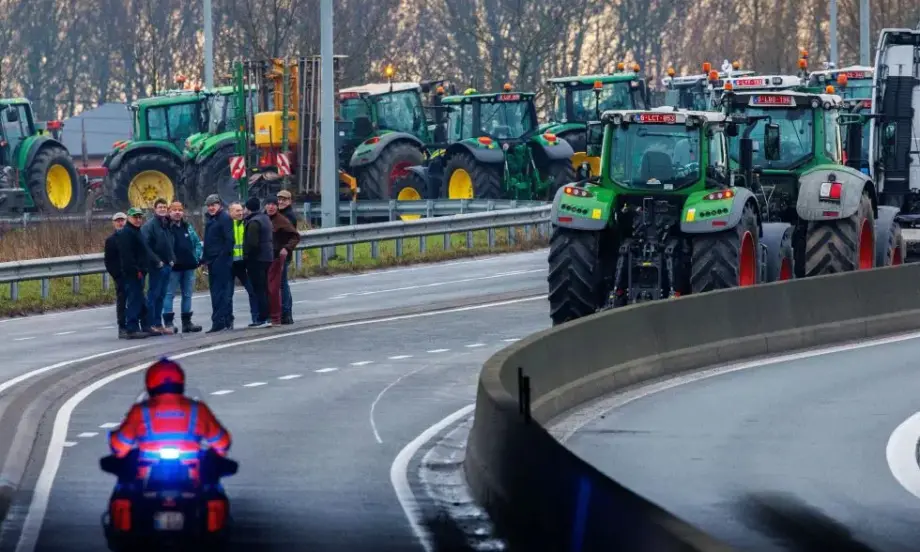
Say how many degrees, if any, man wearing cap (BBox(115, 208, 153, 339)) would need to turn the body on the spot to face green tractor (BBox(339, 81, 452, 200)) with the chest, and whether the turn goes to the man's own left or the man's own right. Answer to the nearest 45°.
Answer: approximately 90° to the man's own left

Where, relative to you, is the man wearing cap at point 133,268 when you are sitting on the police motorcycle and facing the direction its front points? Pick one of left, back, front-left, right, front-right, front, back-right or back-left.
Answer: front

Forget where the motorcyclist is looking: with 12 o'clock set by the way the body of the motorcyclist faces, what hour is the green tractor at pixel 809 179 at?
The green tractor is roughly at 1 o'clock from the motorcyclist.

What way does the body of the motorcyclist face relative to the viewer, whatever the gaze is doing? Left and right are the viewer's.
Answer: facing away from the viewer

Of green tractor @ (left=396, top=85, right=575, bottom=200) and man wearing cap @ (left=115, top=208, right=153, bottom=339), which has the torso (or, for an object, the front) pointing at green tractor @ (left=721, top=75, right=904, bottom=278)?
the man wearing cap

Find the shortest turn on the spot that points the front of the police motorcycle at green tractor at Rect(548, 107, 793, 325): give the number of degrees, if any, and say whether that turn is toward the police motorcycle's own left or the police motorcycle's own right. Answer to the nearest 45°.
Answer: approximately 45° to the police motorcycle's own right

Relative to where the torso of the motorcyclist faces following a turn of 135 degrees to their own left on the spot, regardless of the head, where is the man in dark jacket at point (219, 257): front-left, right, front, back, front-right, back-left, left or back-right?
back-right

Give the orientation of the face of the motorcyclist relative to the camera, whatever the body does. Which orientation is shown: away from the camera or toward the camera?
away from the camera

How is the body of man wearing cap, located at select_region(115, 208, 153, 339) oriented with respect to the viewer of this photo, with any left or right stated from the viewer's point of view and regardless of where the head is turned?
facing to the right of the viewer

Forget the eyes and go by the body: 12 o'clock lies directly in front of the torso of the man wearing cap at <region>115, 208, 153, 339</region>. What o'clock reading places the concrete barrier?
The concrete barrier is roughly at 2 o'clock from the man wearing cap.

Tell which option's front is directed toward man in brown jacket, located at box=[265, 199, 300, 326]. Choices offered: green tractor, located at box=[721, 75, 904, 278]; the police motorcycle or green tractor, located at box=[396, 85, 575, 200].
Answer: the police motorcycle

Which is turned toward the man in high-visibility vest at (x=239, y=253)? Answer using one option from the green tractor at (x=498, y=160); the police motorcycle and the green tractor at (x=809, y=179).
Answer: the police motorcycle

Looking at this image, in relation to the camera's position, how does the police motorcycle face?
facing away from the viewer

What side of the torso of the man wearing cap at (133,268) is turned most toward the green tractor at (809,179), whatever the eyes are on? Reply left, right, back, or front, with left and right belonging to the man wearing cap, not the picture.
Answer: front

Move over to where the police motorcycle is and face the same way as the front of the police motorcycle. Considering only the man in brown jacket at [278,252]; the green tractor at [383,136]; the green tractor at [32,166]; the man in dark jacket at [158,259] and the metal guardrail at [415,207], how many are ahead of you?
5
